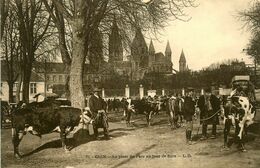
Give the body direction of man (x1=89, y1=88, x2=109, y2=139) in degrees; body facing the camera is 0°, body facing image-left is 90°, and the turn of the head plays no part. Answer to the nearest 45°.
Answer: approximately 315°

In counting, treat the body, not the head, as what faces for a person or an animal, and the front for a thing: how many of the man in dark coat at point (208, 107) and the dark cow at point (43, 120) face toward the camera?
1

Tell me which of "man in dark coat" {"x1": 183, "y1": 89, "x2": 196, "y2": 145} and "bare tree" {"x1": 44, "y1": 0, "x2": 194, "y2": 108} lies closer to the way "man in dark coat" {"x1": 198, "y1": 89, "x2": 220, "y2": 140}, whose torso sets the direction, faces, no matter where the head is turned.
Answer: the man in dark coat
